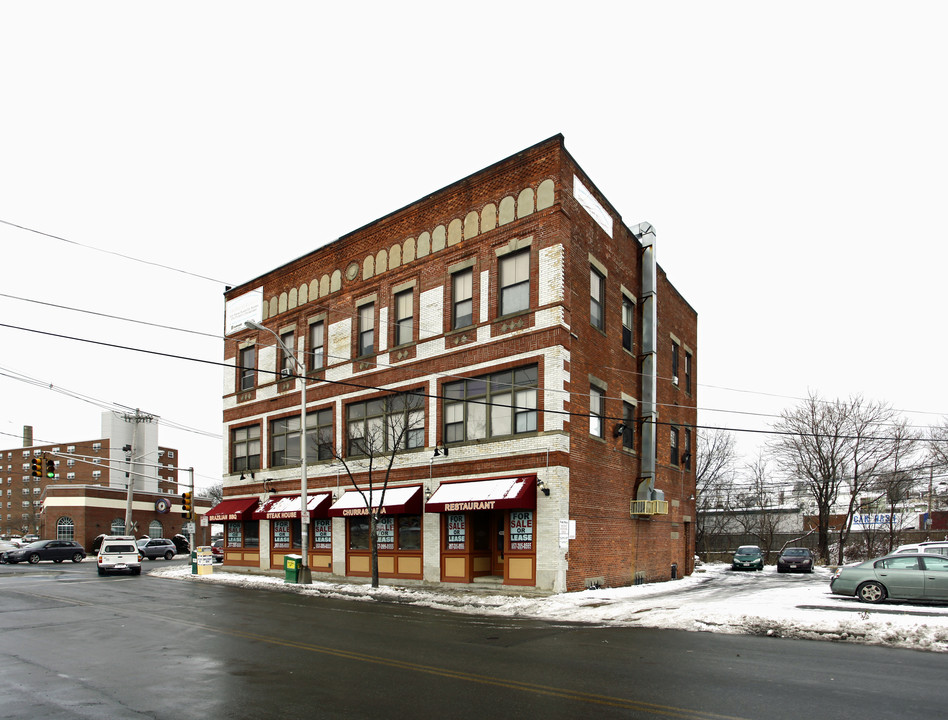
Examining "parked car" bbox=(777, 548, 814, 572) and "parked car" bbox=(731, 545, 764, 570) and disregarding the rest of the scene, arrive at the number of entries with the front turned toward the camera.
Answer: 2

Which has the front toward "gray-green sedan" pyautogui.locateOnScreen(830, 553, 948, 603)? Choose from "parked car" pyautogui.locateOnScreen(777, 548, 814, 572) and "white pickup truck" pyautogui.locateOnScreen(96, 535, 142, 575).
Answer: the parked car

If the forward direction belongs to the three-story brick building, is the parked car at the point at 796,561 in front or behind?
behind

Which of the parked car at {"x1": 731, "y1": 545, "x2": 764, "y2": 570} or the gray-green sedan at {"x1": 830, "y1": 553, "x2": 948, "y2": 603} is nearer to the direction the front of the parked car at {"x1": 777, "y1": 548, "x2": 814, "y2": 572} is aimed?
the gray-green sedan

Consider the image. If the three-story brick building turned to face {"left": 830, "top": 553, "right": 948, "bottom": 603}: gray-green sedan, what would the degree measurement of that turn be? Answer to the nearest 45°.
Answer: approximately 90° to its left

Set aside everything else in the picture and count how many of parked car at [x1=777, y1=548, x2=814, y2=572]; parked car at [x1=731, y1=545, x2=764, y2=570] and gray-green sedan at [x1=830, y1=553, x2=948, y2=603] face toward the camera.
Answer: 2

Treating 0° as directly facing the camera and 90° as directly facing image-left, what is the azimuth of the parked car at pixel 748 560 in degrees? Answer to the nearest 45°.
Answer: approximately 0°

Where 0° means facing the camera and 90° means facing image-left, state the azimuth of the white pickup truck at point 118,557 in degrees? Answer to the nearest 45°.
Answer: approximately 180°

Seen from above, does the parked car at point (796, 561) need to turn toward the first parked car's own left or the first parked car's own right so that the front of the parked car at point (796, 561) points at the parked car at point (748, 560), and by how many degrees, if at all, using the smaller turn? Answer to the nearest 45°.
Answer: approximately 135° to the first parked car's own right
